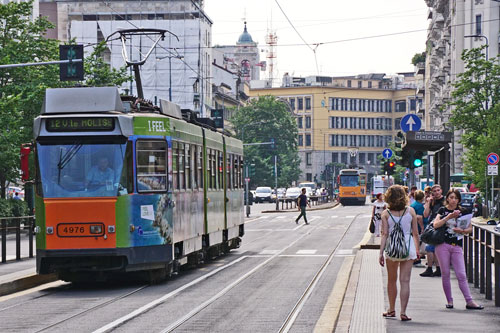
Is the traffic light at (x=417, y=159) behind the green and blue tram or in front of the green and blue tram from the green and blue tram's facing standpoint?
behind

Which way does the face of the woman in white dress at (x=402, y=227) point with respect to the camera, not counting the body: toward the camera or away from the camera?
away from the camera

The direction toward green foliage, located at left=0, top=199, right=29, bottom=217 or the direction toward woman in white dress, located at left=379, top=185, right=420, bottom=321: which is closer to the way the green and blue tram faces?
the woman in white dress

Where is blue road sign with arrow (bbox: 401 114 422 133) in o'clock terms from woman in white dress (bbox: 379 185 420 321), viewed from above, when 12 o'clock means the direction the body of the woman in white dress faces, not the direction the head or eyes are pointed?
The blue road sign with arrow is roughly at 12 o'clock from the woman in white dress.

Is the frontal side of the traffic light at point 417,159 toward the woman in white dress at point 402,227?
yes

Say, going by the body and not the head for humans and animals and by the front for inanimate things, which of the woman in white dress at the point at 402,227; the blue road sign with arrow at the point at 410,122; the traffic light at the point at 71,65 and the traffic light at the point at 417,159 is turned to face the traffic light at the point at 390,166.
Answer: the woman in white dress
